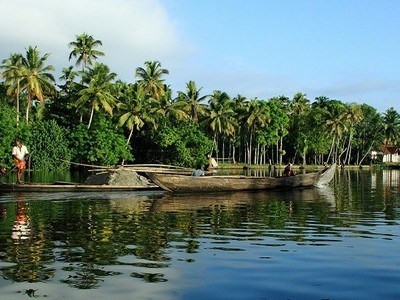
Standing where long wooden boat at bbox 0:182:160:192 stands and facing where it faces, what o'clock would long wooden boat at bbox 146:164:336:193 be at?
long wooden boat at bbox 146:164:336:193 is roughly at 12 o'clock from long wooden boat at bbox 0:182:160:192.

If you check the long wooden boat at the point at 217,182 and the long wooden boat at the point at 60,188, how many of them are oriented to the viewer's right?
2

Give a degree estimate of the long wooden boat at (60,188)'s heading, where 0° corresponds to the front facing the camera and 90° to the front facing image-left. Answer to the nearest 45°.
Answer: approximately 270°

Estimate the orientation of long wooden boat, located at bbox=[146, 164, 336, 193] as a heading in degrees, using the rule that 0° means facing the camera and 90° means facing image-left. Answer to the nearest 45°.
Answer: approximately 270°

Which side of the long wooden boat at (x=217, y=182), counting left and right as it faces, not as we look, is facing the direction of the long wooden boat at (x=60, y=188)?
back
